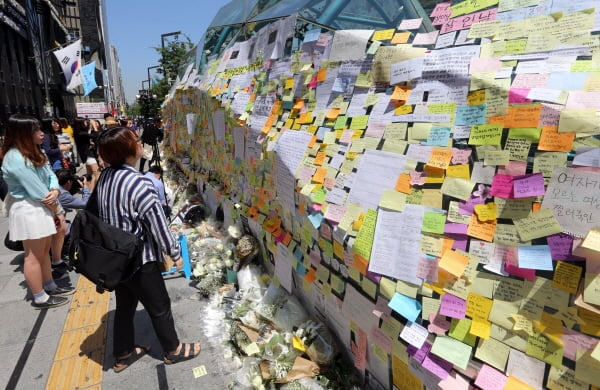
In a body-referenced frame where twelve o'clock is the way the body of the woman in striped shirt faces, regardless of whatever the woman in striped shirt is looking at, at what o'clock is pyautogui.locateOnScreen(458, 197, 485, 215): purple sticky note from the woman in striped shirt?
The purple sticky note is roughly at 3 o'clock from the woman in striped shirt.

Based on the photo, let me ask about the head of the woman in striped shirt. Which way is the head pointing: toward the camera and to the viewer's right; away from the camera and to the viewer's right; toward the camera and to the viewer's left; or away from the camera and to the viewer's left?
away from the camera and to the viewer's right

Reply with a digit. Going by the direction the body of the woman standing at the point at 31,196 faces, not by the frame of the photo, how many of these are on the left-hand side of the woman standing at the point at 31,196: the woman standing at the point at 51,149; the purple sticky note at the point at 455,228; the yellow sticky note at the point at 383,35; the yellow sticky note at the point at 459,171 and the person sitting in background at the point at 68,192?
2

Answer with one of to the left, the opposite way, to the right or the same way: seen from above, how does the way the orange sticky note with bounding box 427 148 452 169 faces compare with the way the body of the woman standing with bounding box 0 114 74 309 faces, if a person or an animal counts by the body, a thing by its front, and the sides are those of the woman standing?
the opposite way

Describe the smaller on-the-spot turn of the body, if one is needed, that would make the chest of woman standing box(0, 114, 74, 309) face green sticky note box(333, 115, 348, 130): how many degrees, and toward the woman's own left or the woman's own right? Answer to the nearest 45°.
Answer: approximately 45° to the woman's own right

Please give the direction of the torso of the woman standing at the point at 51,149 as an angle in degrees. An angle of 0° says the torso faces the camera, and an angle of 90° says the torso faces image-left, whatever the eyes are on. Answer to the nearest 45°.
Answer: approximately 270°

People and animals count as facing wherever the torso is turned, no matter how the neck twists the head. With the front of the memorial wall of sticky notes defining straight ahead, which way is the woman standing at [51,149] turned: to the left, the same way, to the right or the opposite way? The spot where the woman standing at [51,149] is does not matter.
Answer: the opposite way

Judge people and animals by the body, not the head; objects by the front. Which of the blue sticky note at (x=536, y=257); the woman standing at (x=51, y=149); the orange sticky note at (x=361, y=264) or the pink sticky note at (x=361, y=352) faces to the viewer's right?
the woman standing

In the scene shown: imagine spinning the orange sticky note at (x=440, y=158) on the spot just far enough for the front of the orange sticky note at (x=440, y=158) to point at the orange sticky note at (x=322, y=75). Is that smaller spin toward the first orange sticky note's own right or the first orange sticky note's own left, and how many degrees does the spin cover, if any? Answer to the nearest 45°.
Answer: approximately 90° to the first orange sticky note's own right

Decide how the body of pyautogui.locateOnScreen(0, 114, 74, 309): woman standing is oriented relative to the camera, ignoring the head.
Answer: to the viewer's right

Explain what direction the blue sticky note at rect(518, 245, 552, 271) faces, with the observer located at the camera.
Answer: facing the viewer and to the left of the viewer
